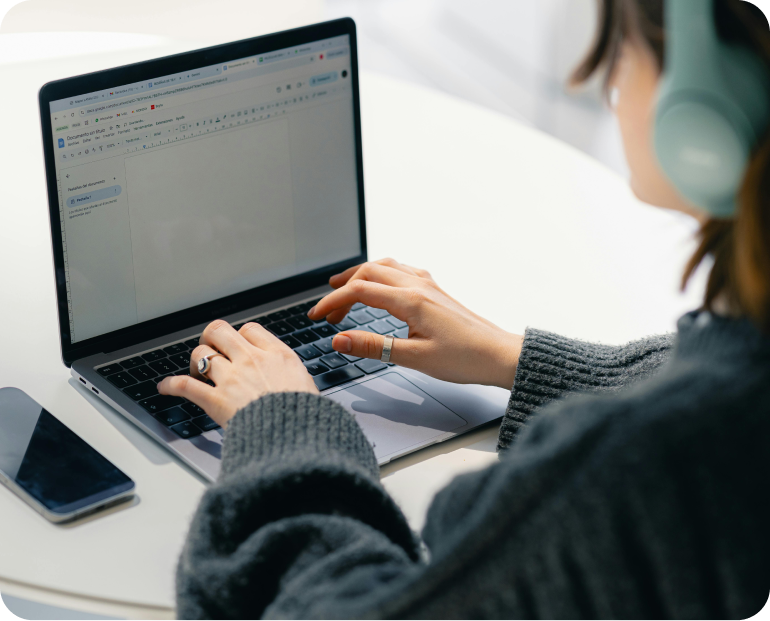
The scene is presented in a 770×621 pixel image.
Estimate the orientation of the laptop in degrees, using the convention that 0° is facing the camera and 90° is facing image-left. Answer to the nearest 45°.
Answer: approximately 315°

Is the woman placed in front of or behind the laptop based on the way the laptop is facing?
in front

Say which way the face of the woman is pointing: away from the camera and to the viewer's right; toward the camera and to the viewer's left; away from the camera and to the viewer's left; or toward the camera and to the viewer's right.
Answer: away from the camera and to the viewer's left
